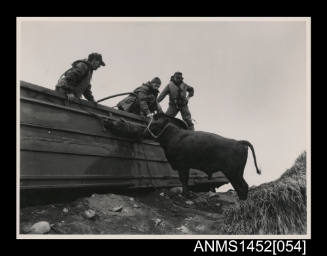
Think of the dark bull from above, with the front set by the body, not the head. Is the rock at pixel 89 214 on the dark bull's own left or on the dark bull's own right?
on the dark bull's own left

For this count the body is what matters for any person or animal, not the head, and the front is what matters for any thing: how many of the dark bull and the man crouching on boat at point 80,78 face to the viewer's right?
1

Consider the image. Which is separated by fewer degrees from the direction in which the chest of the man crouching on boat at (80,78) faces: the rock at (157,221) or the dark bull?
the dark bull

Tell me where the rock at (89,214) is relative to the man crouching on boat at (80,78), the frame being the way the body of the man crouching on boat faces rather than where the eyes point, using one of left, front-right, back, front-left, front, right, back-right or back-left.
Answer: right

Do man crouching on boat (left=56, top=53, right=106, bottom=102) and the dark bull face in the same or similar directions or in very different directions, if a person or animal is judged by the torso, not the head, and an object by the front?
very different directions

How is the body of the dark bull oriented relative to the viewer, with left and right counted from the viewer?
facing to the left of the viewer

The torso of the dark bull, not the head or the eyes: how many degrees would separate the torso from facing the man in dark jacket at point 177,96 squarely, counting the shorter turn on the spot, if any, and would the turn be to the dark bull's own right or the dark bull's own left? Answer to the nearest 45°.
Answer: approximately 90° to the dark bull's own right

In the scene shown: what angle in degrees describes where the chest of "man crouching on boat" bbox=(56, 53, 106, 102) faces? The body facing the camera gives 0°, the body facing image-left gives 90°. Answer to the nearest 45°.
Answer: approximately 270°

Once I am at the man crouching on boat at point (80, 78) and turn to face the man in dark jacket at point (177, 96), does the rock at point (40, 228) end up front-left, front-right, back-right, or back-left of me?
back-right
